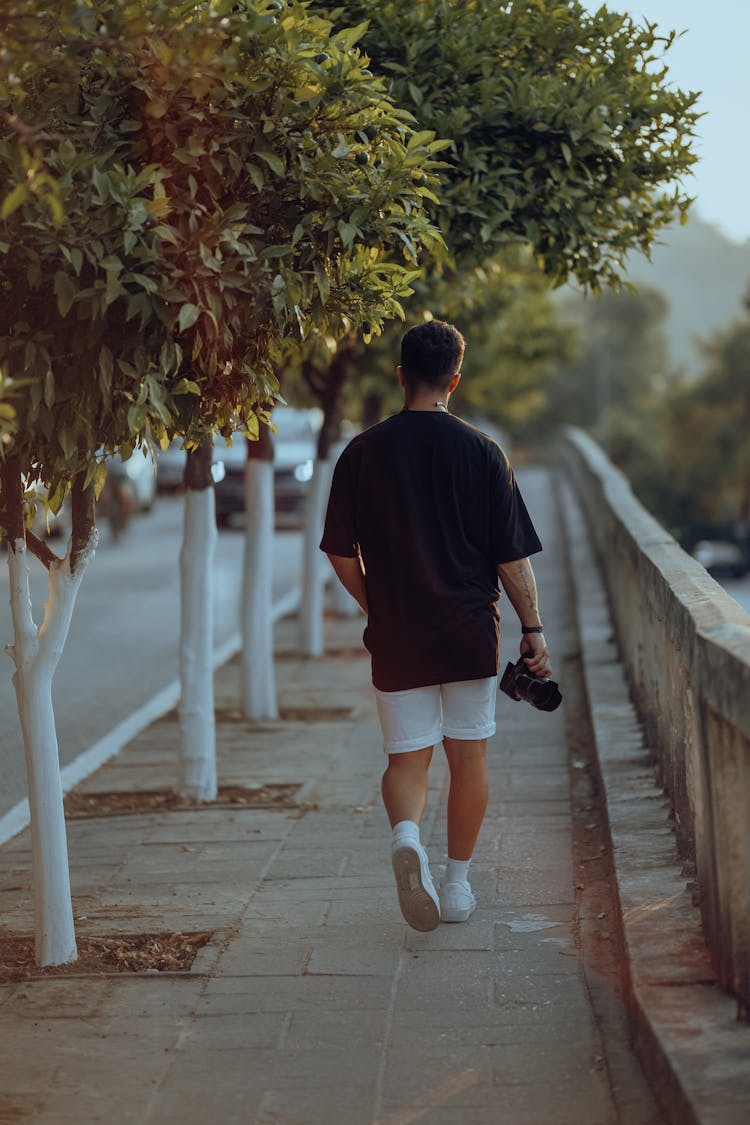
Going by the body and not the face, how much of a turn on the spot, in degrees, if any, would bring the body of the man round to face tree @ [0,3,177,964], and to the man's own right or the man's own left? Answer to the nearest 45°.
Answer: approximately 90° to the man's own left

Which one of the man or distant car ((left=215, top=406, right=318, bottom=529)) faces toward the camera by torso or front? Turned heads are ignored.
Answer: the distant car

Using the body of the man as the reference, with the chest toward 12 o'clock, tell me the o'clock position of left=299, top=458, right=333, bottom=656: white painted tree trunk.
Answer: The white painted tree trunk is roughly at 12 o'clock from the man.

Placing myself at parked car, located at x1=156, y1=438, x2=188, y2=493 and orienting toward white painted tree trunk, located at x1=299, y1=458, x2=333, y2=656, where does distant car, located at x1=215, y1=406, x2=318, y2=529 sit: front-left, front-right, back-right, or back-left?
front-left

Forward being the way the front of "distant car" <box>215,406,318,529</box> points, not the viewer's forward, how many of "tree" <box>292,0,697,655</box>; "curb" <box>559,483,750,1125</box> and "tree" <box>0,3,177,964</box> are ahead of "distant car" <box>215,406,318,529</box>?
3

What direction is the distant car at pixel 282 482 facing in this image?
toward the camera

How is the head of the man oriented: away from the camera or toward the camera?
away from the camera

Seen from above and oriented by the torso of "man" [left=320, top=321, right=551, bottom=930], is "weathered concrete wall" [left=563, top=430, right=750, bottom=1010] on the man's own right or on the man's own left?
on the man's own right

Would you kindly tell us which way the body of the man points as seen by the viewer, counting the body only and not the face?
away from the camera

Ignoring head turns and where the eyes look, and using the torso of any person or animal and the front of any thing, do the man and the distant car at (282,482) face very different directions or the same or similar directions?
very different directions

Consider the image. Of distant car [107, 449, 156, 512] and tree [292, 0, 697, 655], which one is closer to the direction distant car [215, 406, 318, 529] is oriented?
the tree

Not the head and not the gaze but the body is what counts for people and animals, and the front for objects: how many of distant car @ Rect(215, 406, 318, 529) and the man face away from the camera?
1

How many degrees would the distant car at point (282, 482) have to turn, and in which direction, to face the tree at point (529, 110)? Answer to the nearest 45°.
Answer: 0° — it already faces it
